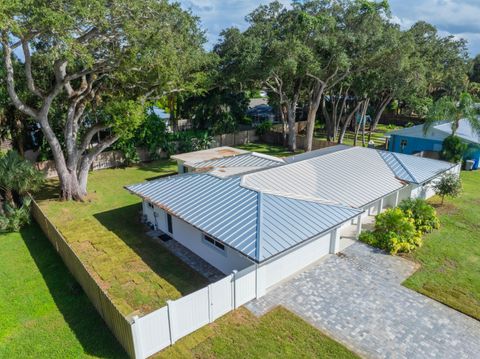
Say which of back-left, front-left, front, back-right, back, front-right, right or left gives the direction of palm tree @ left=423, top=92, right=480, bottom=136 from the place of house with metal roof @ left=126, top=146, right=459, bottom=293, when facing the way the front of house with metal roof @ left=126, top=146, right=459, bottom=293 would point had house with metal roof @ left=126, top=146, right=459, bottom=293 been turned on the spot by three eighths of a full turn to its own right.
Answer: back-right

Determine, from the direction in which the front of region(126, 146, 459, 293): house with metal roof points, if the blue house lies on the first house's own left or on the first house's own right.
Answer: on the first house's own left

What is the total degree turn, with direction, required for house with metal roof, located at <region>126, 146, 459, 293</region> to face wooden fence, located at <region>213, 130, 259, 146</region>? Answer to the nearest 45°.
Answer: approximately 135° to its left

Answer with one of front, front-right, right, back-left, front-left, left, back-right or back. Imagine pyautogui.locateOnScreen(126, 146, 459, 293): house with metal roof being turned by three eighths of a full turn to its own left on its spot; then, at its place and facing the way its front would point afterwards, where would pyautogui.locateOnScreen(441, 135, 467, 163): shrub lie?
front-right

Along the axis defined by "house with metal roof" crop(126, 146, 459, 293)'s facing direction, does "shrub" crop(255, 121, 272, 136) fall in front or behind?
behind

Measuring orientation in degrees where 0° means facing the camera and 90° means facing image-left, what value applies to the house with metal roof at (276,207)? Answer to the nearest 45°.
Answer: approximately 315°

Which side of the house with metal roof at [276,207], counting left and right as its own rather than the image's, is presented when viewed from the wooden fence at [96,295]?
right

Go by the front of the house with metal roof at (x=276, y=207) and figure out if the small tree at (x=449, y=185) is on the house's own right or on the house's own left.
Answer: on the house's own left

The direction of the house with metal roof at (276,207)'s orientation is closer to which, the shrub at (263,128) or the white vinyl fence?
the white vinyl fence

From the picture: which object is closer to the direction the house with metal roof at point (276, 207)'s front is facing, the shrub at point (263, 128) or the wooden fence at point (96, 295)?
the wooden fence

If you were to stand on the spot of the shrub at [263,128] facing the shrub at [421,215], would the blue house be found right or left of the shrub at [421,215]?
left

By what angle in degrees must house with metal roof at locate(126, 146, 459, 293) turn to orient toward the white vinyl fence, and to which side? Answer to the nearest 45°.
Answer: approximately 45° to its right
